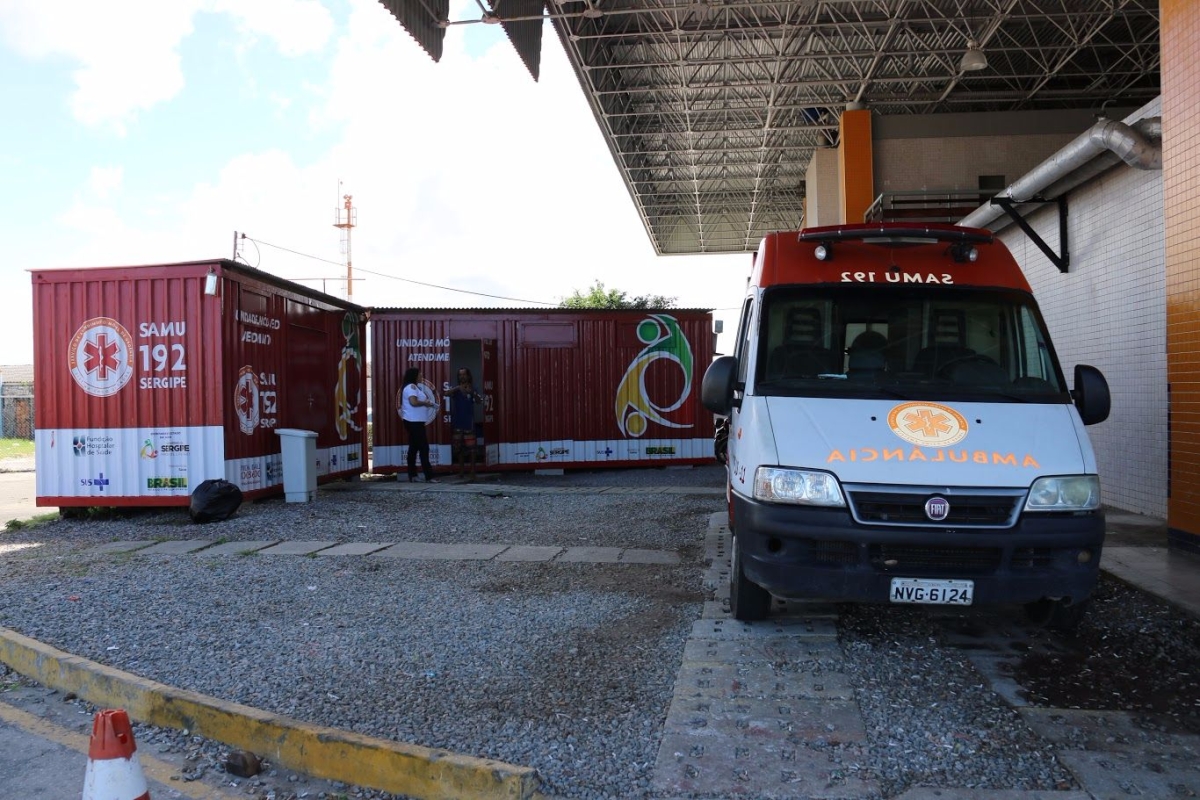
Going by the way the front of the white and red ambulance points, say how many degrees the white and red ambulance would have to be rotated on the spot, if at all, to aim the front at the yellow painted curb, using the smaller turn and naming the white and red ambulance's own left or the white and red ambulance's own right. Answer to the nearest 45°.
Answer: approximately 45° to the white and red ambulance's own right

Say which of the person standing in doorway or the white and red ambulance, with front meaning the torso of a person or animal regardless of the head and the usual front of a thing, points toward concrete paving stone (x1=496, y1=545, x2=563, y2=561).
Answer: the person standing in doorway

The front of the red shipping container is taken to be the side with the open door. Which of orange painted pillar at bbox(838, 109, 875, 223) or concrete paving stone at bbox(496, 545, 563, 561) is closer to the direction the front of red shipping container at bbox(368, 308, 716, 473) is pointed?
the concrete paving stone

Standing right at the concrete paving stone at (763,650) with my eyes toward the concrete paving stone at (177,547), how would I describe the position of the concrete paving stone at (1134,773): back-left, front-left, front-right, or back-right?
back-left

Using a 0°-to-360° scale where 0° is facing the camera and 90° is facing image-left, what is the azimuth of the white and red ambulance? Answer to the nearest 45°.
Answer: approximately 0°

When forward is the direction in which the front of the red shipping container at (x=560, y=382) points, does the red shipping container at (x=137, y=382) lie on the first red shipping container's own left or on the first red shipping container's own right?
on the first red shipping container's own right

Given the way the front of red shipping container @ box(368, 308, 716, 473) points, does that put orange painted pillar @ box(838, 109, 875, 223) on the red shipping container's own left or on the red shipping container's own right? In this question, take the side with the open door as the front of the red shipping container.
on the red shipping container's own left

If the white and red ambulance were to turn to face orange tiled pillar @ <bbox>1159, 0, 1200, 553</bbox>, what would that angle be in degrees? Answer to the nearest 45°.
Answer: approximately 135° to its left

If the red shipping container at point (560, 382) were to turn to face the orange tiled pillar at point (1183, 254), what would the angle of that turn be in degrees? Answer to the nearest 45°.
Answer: approximately 45° to its left

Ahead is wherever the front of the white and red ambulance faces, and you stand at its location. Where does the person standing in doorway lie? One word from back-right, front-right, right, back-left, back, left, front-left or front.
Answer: back-right
